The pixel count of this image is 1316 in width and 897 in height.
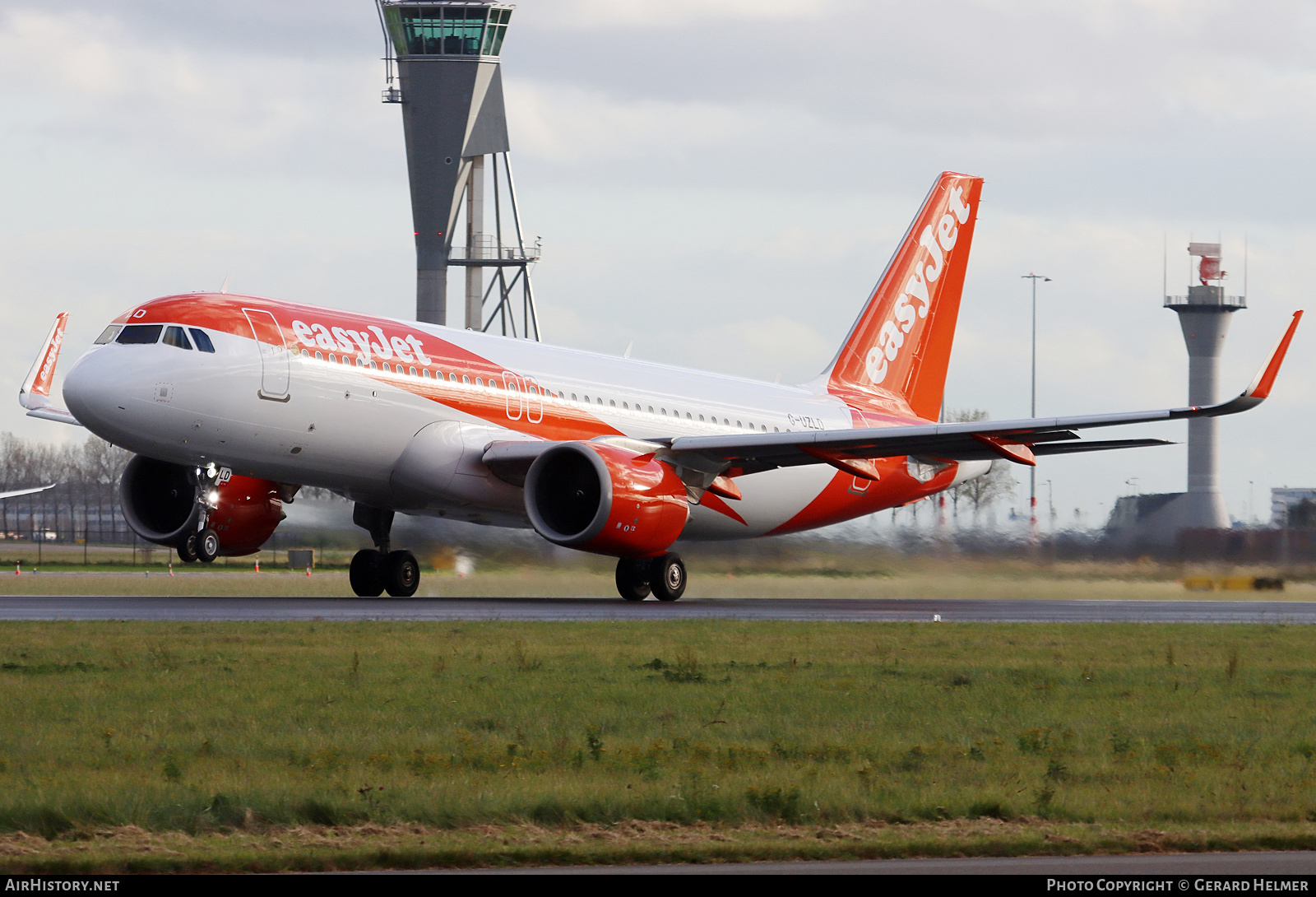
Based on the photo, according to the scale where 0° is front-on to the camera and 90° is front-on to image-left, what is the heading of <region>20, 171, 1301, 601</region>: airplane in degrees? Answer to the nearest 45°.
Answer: approximately 45°

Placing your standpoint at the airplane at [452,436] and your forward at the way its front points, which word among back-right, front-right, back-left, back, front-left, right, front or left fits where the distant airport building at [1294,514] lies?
back
